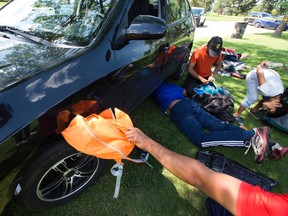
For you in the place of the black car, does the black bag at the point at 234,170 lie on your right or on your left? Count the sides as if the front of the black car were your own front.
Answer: on your left

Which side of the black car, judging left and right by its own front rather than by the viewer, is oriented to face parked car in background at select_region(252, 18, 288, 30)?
back

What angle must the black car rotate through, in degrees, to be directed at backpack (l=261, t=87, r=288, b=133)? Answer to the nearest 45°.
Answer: approximately 135° to its left

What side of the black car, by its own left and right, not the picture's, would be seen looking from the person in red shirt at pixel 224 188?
left

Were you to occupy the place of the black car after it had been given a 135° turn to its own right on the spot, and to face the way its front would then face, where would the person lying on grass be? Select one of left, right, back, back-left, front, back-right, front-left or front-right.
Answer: right

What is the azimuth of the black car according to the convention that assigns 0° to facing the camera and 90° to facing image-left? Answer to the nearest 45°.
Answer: approximately 45°
